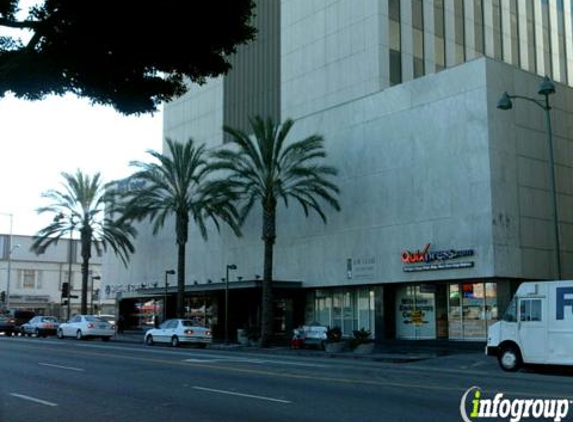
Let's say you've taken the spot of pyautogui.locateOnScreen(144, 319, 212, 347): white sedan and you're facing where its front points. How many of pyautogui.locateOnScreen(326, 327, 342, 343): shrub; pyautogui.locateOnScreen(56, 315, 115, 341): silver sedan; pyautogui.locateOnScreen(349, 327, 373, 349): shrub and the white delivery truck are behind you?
3

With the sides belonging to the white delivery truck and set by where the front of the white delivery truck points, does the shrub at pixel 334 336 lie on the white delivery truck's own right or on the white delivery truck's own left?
on the white delivery truck's own right

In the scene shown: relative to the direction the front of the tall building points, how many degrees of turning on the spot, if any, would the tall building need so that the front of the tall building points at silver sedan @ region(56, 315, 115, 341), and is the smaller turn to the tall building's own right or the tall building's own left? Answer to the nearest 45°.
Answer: approximately 45° to the tall building's own right

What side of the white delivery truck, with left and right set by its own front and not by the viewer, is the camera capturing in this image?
left

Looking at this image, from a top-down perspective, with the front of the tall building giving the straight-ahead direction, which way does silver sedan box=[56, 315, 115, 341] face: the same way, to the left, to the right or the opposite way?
to the right

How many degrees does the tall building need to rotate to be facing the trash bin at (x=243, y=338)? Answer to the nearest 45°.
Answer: approximately 45° to its right

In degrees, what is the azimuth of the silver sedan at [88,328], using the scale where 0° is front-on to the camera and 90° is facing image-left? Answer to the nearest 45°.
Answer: approximately 135°

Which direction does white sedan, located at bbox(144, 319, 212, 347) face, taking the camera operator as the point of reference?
facing away from the viewer and to the left of the viewer
